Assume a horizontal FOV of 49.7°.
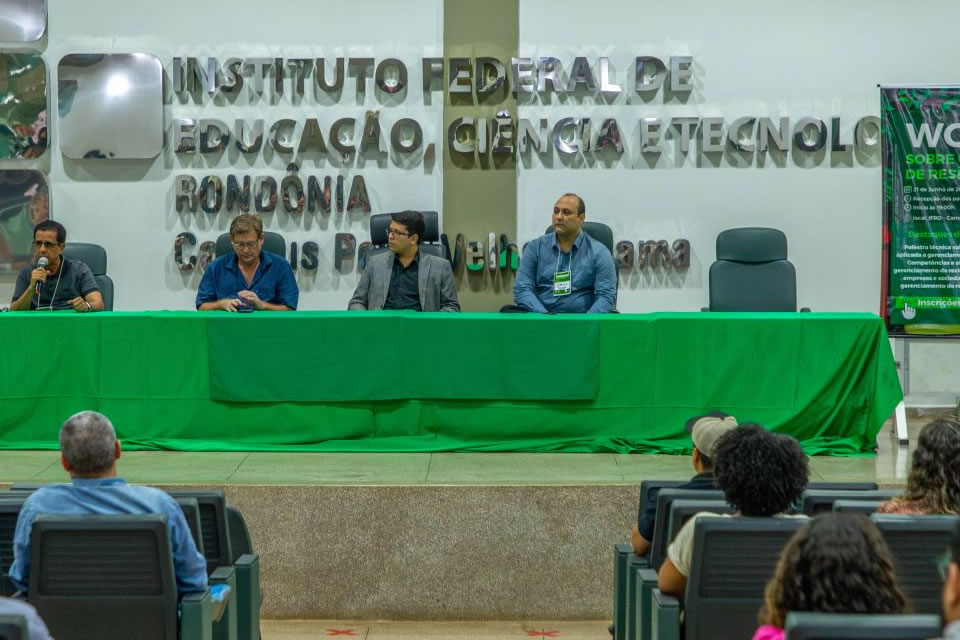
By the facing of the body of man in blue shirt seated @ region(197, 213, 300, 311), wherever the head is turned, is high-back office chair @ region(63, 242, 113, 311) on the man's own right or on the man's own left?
on the man's own right

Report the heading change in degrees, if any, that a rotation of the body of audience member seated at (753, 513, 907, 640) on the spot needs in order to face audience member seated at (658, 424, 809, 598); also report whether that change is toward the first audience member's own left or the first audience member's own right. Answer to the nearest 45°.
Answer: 0° — they already face them

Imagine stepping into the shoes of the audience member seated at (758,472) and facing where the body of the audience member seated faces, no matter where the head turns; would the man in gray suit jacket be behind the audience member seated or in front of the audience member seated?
in front

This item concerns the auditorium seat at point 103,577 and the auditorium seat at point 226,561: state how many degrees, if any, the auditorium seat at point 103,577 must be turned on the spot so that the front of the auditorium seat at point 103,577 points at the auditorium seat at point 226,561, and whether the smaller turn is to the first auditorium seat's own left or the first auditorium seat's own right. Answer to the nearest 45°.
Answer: approximately 45° to the first auditorium seat's own right

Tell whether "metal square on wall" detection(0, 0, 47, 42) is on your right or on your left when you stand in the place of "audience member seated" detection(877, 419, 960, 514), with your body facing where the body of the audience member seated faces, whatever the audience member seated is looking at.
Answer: on your left

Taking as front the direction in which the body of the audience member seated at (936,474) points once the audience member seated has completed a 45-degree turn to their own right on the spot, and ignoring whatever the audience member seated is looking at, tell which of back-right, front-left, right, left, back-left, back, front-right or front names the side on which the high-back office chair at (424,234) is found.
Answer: left

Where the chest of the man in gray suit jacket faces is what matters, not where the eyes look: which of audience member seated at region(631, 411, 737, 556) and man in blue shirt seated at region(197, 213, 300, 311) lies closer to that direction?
the audience member seated

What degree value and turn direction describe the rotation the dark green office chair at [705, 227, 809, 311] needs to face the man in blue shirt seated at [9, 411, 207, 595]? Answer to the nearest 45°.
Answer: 0° — it already faces them

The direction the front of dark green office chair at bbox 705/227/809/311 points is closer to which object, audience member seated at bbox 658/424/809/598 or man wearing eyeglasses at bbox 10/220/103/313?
the audience member seated

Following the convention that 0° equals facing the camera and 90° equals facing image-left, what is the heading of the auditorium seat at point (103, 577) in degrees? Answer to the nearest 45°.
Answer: approximately 180°

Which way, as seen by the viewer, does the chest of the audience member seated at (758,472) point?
away from the camera

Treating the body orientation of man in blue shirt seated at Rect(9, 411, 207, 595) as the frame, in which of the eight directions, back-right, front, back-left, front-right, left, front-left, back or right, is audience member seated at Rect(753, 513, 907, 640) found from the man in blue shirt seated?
back-right

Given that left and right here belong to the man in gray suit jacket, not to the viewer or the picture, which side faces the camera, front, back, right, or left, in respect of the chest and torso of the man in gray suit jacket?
front

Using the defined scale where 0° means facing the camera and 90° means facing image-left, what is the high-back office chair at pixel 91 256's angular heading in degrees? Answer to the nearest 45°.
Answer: approximately 45°

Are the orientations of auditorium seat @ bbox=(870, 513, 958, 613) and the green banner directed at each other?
yes

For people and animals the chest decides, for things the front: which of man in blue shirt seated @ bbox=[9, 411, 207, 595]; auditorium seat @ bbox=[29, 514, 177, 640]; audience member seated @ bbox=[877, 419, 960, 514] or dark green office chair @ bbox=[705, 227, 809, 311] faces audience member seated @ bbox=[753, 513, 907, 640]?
the dark green office chair

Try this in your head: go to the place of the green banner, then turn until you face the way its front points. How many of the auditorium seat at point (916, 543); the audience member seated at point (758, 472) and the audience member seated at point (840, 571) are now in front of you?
3

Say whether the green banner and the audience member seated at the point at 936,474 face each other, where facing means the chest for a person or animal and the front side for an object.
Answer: yes

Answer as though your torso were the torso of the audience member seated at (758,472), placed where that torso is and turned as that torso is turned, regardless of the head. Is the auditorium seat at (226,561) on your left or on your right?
on your left

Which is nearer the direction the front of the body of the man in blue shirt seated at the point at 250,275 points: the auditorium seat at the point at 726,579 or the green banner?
the auditorium seat
